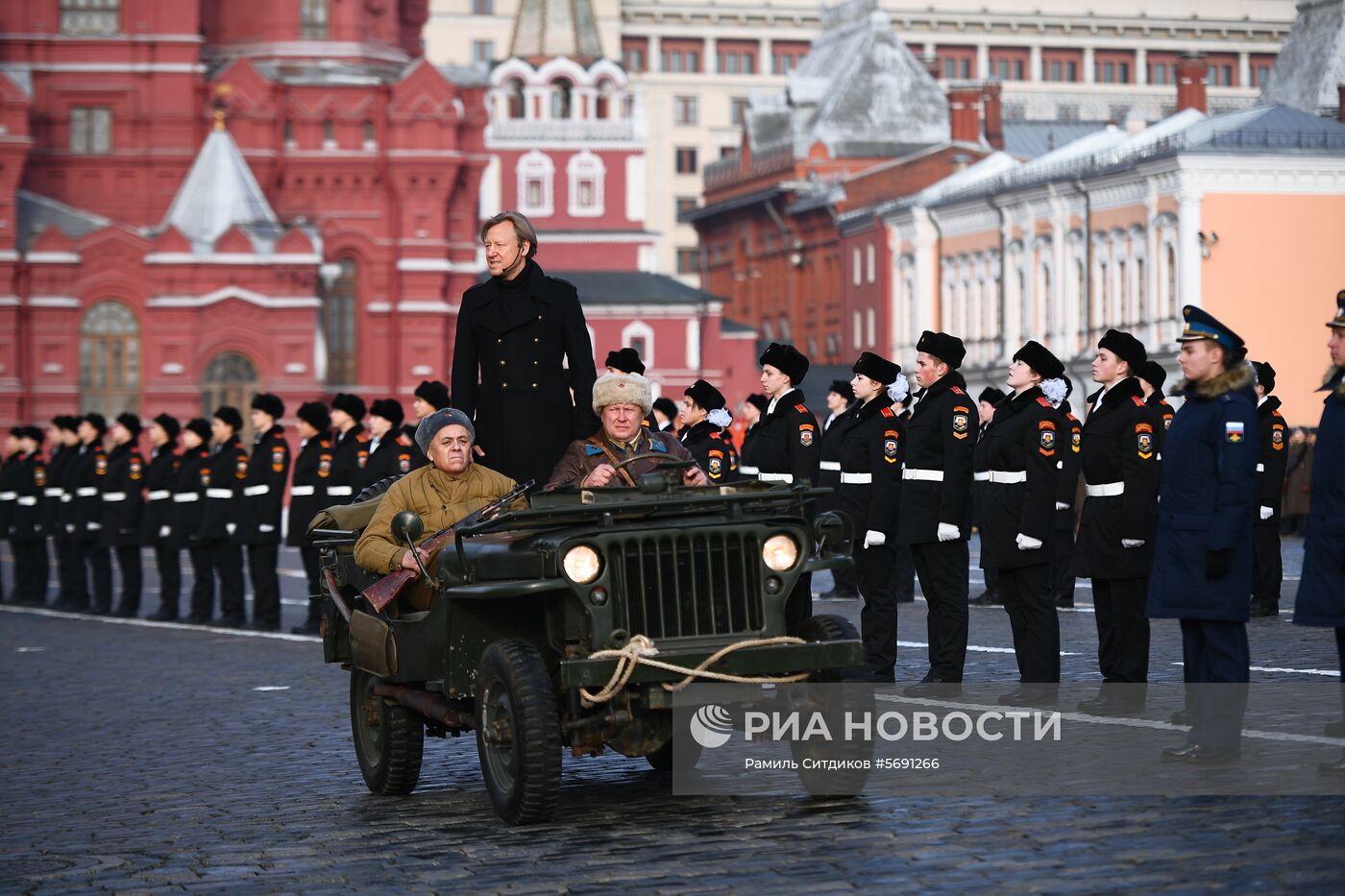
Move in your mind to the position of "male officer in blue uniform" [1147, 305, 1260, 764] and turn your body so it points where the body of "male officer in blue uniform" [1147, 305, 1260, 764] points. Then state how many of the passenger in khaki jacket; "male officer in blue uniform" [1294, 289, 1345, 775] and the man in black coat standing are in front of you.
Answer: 2

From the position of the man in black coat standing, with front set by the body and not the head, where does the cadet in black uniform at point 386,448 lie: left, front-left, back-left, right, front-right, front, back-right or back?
back

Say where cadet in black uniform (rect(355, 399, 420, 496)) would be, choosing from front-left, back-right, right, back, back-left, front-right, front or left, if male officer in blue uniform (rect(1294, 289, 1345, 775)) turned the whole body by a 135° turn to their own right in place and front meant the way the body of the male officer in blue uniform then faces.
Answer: left

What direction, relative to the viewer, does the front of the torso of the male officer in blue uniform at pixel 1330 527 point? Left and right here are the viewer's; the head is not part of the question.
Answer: facing to the left of the viewer

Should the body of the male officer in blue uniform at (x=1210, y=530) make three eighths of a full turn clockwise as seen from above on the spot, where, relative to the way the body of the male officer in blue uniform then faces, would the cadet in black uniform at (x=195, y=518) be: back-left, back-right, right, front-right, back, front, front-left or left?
left

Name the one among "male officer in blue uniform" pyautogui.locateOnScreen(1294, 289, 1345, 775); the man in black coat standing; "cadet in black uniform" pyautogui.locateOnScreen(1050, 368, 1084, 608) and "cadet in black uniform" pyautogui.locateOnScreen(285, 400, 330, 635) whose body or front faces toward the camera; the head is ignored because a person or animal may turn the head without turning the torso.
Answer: the man in black coat standing

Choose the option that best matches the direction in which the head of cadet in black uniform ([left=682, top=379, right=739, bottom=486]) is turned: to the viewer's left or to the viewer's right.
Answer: to the viewer's left

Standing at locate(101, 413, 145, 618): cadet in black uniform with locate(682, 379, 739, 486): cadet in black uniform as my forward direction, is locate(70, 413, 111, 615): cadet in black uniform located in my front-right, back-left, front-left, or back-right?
back-left
